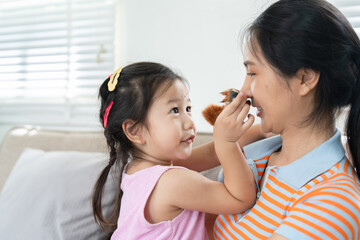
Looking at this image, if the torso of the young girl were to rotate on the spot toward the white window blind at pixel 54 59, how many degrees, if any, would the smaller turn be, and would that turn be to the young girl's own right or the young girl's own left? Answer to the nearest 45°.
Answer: approximately 135° to the young girl's own left

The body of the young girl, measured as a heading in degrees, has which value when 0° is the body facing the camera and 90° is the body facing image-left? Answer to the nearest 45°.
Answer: approximately 270°
